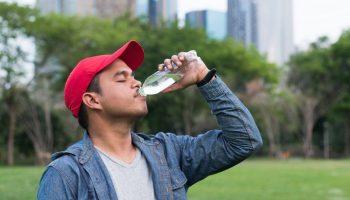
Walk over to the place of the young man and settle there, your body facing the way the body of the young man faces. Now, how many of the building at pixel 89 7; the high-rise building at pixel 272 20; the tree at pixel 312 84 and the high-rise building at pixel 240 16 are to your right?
0

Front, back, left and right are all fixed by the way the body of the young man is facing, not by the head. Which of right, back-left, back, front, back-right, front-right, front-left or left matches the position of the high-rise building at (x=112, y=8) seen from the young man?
back-left

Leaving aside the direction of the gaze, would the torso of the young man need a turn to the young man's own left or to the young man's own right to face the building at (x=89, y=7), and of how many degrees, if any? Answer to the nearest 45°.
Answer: approximately 135° to the young man's own left

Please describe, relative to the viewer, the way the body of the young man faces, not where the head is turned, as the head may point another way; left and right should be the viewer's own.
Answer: facing the viewer and to the right of the viewer

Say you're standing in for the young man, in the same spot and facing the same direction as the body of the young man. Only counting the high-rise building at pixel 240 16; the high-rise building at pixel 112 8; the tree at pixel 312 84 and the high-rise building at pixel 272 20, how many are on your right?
0

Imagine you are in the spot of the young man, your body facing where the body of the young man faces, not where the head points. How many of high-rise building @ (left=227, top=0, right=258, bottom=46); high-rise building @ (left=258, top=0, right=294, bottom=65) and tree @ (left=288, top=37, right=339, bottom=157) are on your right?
0

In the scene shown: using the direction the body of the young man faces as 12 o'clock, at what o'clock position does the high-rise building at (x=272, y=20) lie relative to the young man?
The high-rise building is roughly at 8 o'clock from the young man.

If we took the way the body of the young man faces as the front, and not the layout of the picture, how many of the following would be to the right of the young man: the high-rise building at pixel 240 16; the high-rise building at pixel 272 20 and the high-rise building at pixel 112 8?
0

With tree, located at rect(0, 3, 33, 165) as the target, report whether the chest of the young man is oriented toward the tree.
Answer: no

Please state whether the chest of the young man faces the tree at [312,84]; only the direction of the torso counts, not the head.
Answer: no
